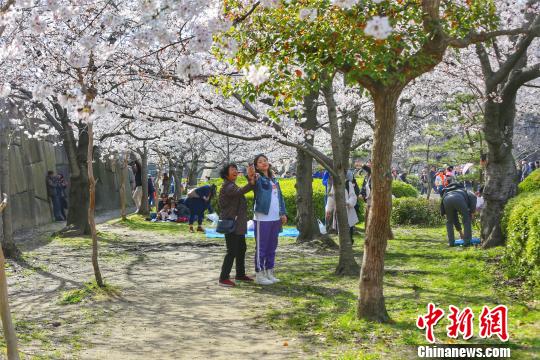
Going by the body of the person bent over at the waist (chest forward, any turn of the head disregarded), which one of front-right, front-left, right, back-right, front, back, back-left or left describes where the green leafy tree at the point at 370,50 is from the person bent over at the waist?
back

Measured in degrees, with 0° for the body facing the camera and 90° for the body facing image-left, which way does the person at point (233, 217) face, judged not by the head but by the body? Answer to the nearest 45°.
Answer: approximately 270°

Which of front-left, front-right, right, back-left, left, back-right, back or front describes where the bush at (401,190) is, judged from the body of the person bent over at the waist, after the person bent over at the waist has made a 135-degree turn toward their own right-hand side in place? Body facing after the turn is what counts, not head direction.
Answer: back-left

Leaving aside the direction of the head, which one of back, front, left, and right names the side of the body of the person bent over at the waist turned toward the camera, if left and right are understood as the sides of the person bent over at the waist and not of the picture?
back

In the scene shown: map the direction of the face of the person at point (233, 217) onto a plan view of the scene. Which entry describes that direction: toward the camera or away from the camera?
toward the camera

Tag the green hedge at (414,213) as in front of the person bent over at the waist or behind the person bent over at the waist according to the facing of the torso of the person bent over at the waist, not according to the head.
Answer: in front

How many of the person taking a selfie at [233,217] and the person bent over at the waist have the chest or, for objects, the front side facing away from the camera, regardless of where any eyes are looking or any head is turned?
1
